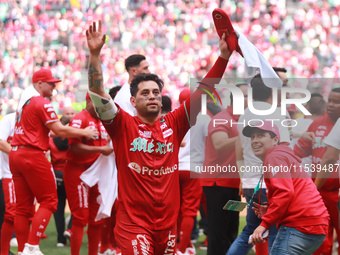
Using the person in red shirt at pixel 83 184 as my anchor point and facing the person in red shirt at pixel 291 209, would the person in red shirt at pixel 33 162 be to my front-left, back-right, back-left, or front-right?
back-right

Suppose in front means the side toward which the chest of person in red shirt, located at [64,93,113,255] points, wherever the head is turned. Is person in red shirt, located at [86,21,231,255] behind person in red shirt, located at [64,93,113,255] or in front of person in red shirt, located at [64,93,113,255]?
in front

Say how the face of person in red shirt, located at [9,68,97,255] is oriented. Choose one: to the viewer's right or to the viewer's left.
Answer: to the viewer's right

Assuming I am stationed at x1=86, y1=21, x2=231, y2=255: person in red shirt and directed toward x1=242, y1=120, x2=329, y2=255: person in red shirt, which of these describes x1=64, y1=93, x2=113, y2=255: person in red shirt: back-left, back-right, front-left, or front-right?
back-left

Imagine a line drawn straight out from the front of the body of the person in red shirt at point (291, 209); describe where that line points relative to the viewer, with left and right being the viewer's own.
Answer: facing to the left of the viewer

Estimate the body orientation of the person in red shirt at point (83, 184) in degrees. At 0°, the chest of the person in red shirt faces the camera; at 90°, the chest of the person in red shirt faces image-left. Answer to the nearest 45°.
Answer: approximately 315°

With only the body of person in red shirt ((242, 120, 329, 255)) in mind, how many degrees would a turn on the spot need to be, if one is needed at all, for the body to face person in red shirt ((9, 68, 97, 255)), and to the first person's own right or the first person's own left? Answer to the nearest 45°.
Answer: approximately 45° to the first person's own right

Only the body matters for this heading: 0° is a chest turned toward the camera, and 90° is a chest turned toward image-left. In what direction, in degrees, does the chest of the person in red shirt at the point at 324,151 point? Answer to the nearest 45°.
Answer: approximately 45°

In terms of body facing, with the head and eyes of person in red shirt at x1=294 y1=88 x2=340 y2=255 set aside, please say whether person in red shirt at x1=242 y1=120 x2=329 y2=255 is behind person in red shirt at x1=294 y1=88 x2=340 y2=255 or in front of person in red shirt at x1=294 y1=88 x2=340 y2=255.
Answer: in front

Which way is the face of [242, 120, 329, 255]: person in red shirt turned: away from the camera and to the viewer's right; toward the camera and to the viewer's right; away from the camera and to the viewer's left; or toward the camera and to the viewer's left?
toward the camera and to the viewer's left

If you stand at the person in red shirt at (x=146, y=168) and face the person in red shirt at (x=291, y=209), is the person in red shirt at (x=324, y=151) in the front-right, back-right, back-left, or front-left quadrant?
front-left

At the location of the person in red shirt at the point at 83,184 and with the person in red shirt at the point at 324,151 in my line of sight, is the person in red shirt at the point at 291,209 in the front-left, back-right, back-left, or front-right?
front-right
